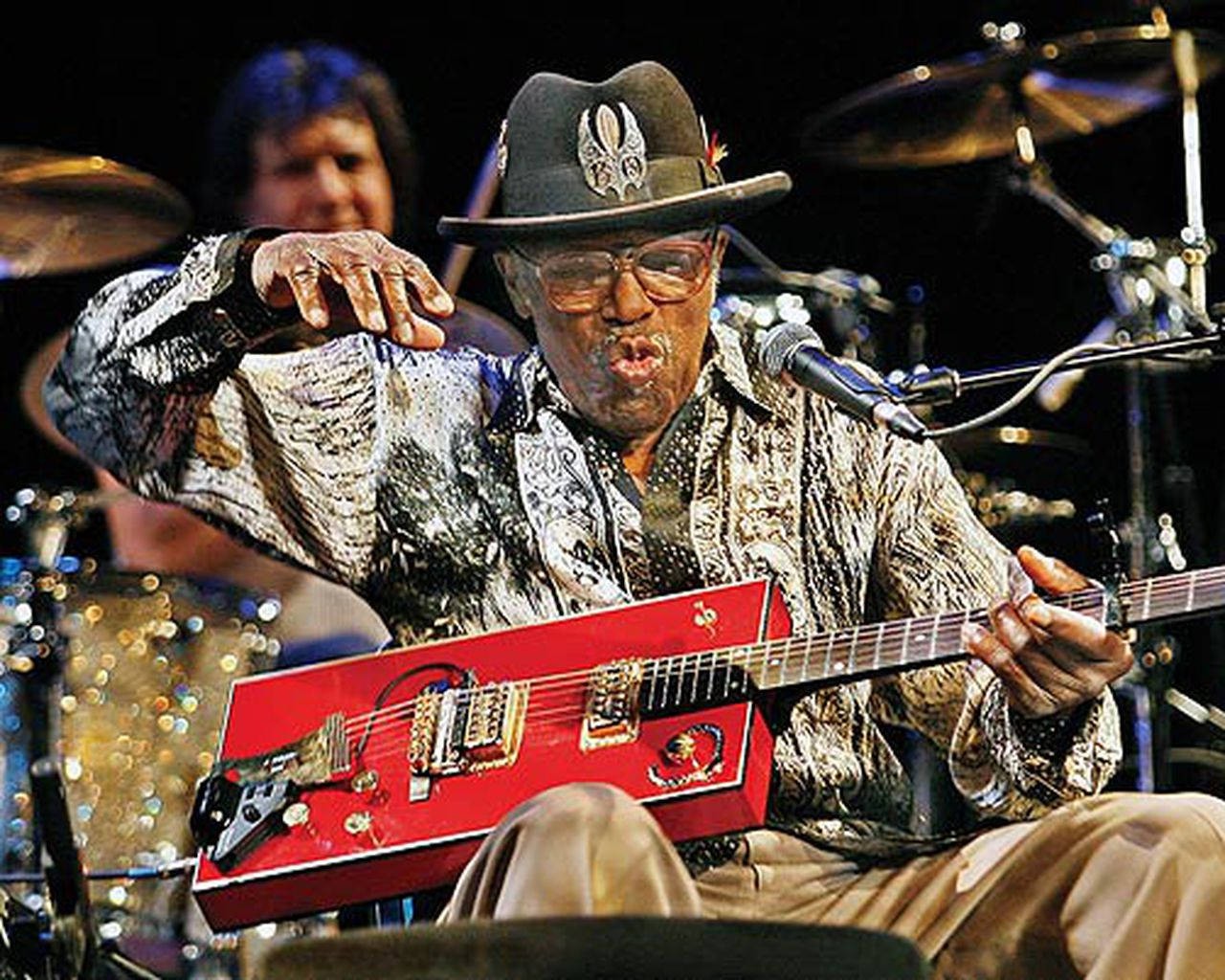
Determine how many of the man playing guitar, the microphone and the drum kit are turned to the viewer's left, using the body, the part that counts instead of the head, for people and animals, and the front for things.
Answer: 1

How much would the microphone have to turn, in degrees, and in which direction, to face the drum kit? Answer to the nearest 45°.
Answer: approximately 45° to its right

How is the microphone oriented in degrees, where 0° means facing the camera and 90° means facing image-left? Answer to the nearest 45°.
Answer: approximately 90°

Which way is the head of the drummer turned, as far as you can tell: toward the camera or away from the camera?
toward the camera

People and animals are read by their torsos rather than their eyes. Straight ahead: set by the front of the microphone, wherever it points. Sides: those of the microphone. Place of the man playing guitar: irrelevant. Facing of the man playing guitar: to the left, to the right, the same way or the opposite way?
to the left

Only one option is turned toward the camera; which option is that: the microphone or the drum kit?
the drum kit

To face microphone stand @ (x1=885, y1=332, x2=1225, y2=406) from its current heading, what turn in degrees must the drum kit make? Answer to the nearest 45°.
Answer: approximately 45° to its left

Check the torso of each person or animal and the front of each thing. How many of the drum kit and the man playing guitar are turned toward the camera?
2

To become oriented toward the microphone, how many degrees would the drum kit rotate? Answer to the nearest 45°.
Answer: approximately 45° to its left

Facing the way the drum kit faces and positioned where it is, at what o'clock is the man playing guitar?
The man playing guitar is roughly at 11 o'clock from the drum kit.

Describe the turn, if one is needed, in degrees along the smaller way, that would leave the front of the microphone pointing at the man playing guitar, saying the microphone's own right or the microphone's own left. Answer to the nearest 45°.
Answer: approximately 45° to the microphone's own right

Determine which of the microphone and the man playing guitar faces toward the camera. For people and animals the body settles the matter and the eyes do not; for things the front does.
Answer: the man playing guitar

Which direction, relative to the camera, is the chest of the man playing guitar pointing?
toward the camera
